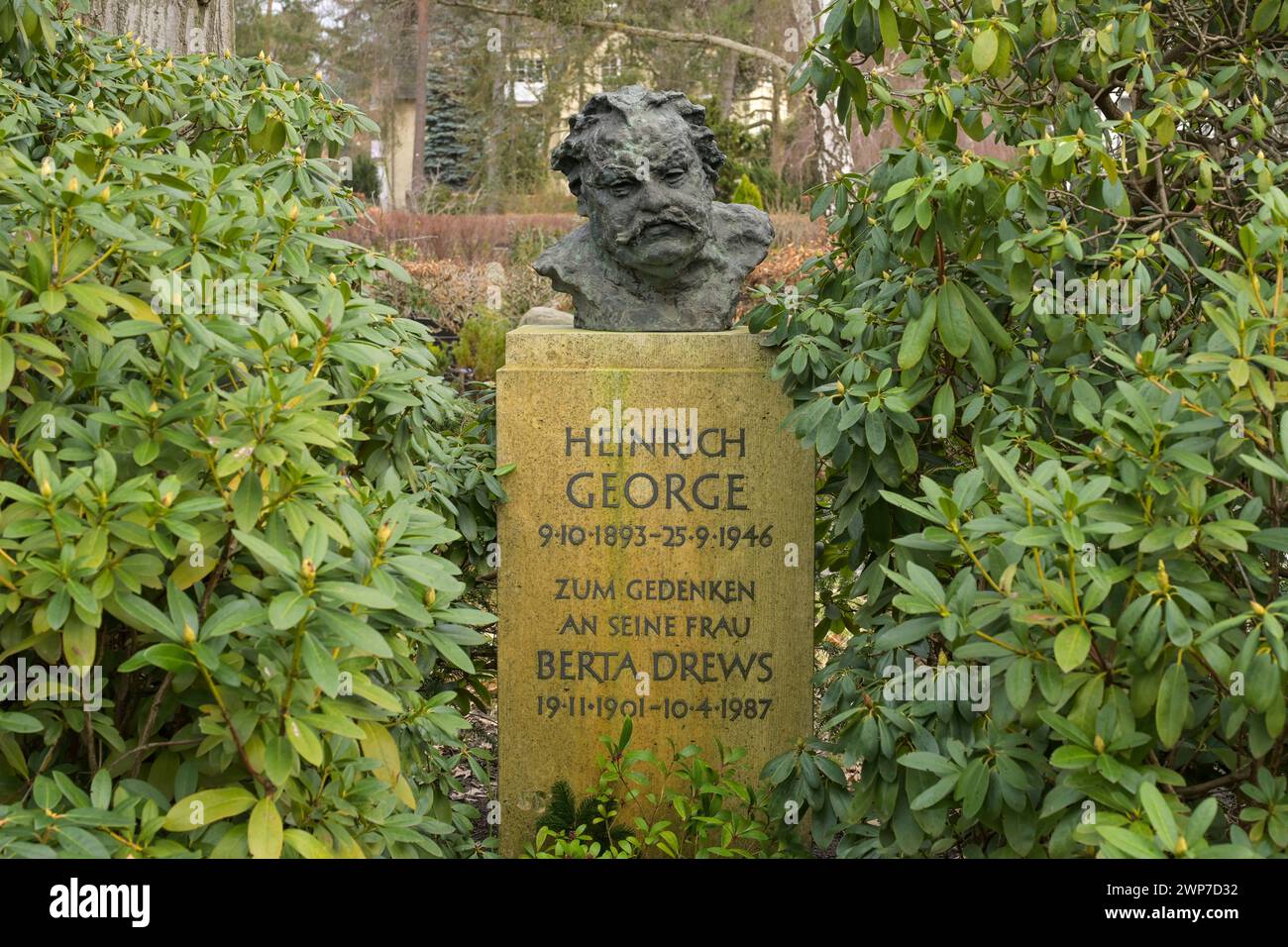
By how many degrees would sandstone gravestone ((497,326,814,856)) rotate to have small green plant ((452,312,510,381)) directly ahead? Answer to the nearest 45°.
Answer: approximately 180°

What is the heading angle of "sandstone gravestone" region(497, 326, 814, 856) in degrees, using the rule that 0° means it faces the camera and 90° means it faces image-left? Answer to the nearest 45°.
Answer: approximately 0°

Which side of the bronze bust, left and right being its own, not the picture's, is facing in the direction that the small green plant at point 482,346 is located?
back

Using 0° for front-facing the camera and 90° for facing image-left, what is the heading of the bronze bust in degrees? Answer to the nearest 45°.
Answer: approximately 0°
